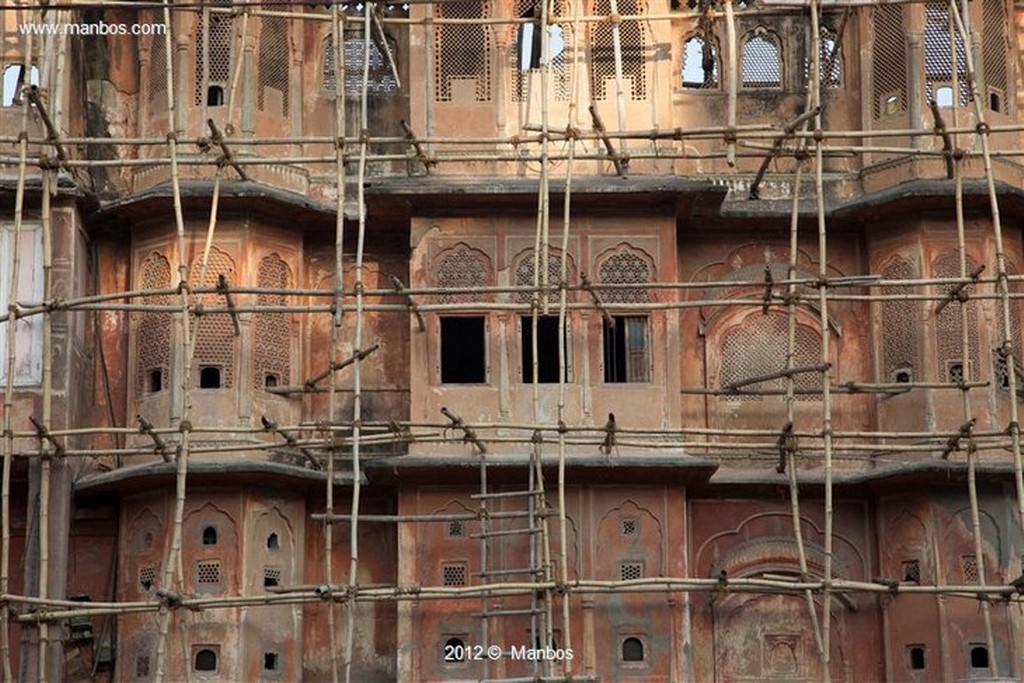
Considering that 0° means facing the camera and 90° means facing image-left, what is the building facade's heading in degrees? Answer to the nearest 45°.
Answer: approximately 0°
